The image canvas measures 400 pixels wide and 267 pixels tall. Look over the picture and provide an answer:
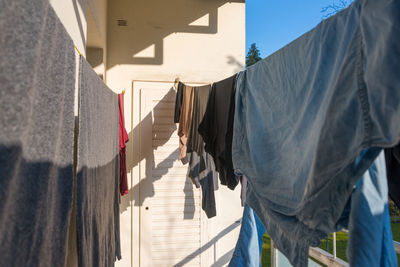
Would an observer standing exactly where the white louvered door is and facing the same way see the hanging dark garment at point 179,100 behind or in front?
in front

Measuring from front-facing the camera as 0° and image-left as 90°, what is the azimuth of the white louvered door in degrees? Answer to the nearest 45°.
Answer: approximately 0°

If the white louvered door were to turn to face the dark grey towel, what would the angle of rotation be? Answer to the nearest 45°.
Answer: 0° — it already faces it

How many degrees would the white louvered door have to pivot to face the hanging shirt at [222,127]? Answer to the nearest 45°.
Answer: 0° — it already faces it

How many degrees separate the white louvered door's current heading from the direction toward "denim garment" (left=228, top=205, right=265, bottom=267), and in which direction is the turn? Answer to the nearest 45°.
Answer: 0° — it already faces it
